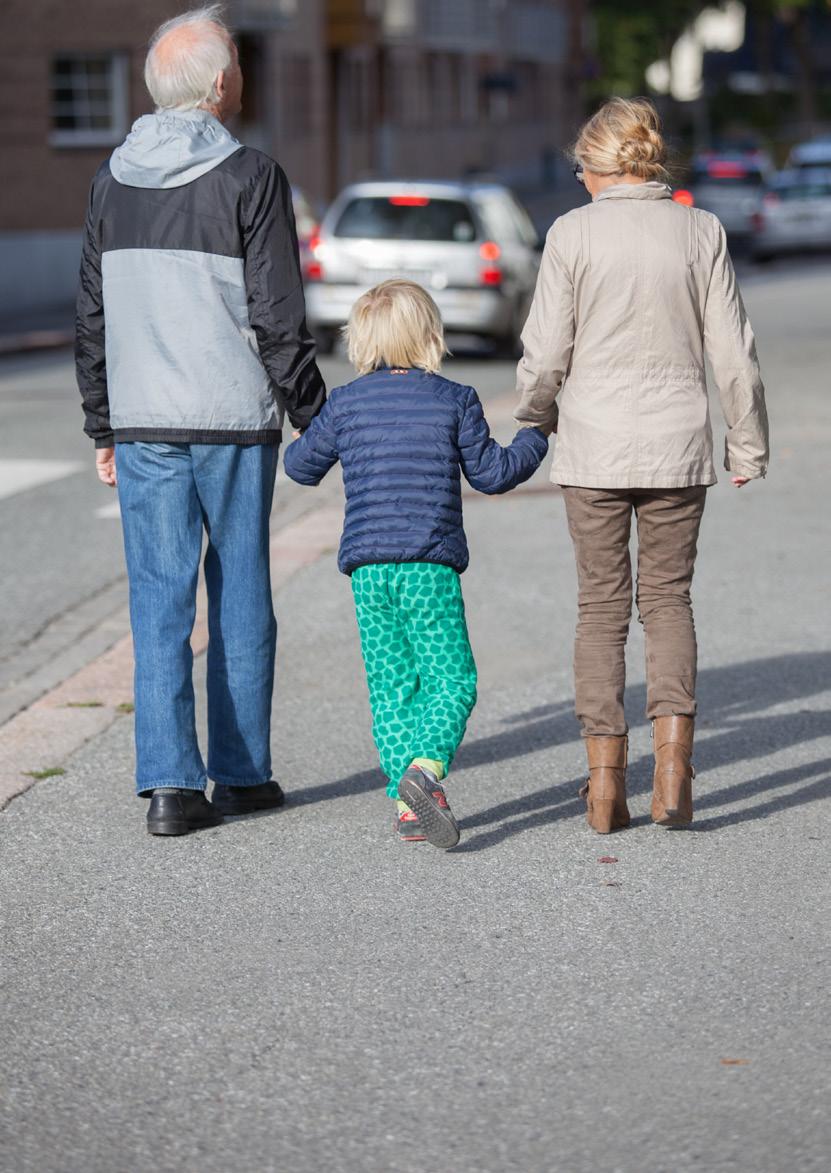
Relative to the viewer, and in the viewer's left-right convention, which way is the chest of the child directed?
facing away from the viewer

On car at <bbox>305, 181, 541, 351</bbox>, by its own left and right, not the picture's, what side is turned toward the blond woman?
back

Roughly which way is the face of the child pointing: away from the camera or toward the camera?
away from the camera

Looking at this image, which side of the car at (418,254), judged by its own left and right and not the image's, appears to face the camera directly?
back

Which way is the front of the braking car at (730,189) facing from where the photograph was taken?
facing away from the viewer

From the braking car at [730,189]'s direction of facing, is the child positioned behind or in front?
behind

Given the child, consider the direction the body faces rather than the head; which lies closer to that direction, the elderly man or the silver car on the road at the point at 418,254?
the silver car on the road

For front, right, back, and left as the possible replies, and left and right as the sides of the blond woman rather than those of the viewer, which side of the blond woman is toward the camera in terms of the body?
back

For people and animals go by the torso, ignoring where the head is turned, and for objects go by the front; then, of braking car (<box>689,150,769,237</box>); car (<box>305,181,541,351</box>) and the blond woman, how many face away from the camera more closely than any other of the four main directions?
3

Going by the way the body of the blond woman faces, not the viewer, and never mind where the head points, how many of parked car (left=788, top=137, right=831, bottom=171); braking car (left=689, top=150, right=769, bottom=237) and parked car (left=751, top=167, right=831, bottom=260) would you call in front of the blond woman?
3

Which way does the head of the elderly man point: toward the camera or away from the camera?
away from the camera

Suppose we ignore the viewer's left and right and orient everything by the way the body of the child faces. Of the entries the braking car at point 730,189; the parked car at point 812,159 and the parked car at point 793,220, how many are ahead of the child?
3

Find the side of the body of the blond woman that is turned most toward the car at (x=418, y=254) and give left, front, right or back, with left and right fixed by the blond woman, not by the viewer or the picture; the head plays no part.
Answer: front

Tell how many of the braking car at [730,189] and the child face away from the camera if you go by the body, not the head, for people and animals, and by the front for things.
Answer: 2
